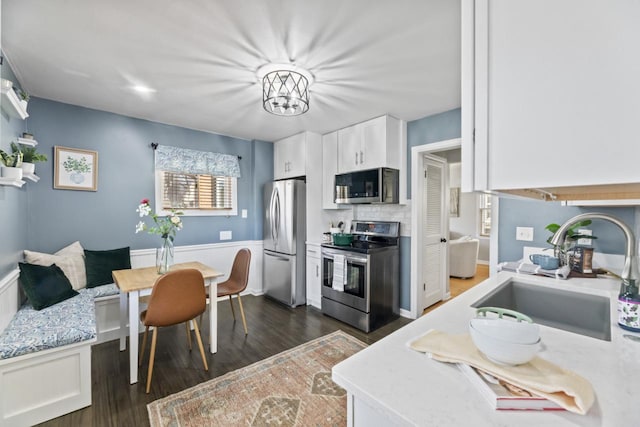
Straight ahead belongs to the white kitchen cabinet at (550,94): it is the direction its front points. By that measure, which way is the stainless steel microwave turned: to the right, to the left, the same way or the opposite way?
to the left

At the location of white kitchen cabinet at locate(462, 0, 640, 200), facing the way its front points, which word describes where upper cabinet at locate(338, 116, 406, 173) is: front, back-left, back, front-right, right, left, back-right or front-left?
front-right

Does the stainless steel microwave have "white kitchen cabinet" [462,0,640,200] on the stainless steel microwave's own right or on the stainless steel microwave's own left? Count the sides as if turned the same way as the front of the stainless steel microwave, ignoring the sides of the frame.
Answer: on the stainless steel microwave's own left

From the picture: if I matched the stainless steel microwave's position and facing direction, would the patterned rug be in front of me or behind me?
in front

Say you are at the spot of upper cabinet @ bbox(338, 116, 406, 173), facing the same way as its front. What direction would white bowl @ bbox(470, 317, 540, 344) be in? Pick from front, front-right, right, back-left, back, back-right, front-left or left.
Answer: front-left

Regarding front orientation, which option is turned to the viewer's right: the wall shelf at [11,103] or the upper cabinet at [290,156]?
the wall shelf

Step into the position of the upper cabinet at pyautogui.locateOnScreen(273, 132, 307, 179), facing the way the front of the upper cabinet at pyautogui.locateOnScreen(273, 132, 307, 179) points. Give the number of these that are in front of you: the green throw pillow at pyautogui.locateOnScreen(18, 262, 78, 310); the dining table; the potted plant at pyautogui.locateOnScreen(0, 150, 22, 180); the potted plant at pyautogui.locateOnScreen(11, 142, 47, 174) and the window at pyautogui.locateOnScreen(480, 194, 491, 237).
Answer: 4

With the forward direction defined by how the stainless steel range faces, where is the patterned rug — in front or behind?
in front

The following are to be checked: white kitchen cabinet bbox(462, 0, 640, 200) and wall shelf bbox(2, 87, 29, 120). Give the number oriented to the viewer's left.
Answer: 1

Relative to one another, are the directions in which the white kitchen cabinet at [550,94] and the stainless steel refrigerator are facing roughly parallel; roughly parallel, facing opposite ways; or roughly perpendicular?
roughly perpendicular

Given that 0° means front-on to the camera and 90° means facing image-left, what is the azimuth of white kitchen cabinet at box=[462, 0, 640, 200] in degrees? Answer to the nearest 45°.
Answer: approximately 90°

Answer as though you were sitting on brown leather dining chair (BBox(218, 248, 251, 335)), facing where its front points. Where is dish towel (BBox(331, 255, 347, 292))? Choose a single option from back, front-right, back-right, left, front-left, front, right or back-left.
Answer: back-left

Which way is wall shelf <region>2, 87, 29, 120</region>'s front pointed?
to the viewer's right

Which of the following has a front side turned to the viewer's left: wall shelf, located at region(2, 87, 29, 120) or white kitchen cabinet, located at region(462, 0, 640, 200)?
the white kitchen cabinet

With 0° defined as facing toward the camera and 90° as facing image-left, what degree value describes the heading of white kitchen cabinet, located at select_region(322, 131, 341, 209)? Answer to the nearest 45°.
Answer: approximately 45°
